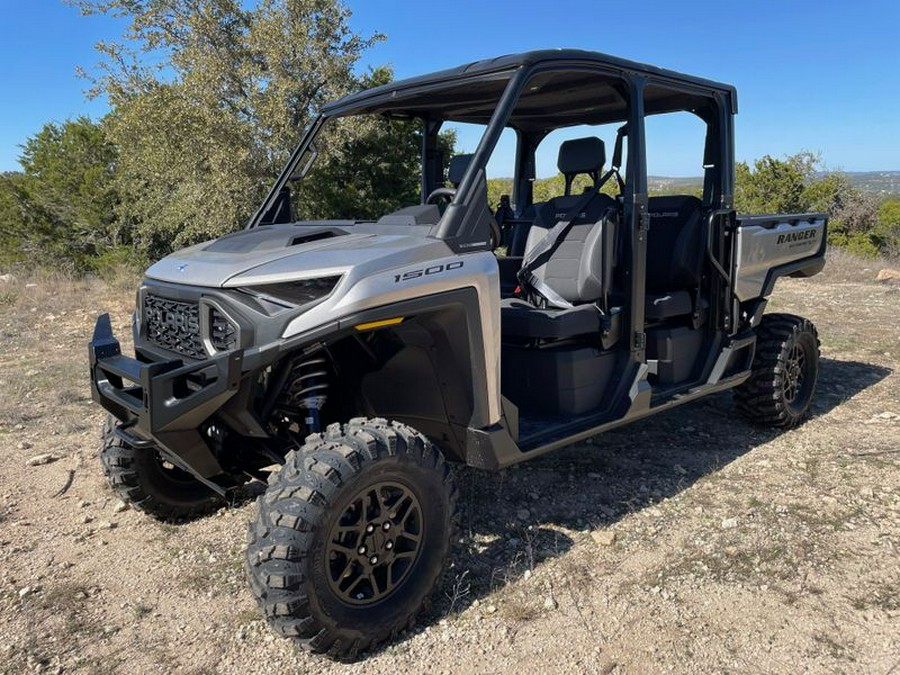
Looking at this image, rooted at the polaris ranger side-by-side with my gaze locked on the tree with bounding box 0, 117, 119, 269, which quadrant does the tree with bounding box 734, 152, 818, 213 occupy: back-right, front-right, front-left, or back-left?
front-right

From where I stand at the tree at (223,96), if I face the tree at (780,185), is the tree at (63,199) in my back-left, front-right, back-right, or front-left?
back-left

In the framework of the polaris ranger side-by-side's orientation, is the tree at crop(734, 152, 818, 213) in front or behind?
behind

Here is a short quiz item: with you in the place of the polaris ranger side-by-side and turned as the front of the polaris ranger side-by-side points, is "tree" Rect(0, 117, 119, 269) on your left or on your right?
on your right

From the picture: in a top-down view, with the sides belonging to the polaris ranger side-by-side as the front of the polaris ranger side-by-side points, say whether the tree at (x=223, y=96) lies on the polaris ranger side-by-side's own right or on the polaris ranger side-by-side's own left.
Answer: on the polaris ranger side-by-side's own right

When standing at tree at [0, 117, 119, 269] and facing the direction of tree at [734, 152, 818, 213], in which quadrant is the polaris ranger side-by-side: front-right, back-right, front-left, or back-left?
front-right

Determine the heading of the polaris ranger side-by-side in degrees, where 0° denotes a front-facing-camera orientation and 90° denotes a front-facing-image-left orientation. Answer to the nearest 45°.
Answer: approximately 45°
